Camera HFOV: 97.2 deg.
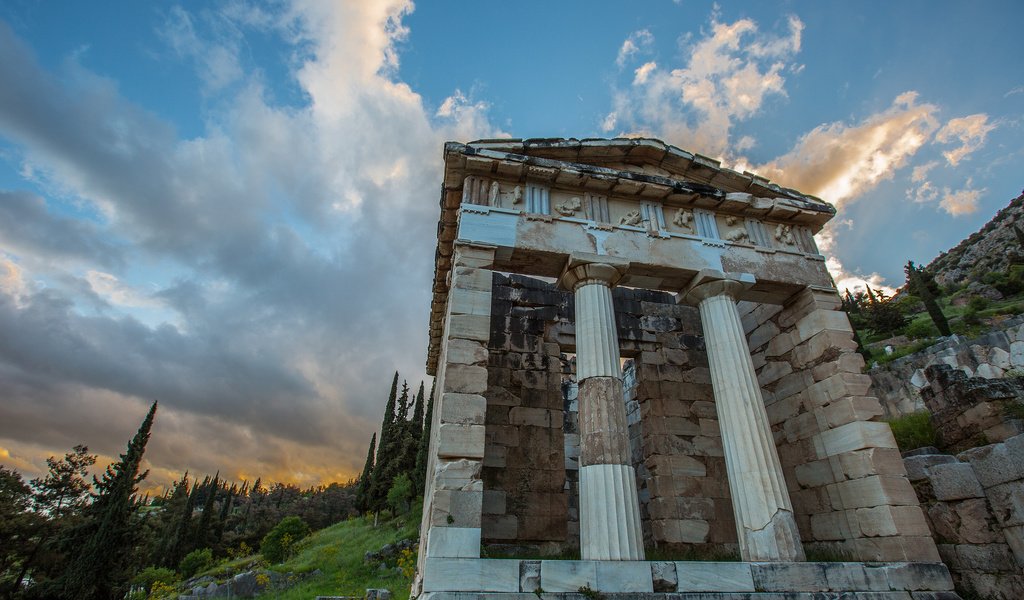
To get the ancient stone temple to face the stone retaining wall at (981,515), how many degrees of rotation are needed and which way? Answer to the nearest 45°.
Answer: approximately 90° to its left

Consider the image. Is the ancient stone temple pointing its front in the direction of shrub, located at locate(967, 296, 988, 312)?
no

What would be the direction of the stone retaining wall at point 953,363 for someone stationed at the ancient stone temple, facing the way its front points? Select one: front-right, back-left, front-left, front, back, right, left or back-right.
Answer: back-left

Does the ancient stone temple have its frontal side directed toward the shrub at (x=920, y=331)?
no

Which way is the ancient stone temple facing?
toward the camera

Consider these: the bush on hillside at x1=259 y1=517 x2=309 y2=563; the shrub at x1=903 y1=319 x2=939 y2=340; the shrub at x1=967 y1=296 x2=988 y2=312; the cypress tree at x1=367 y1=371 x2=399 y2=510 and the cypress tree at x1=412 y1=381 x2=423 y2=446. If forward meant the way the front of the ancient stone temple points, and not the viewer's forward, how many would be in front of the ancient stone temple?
0

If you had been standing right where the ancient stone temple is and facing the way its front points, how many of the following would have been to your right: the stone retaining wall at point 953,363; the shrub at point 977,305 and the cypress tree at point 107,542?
1

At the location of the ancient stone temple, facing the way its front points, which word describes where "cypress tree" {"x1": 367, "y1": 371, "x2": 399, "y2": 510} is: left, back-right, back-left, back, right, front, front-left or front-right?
back-right

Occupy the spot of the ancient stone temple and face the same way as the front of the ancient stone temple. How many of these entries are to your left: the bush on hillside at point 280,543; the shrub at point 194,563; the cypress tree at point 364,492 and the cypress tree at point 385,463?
0

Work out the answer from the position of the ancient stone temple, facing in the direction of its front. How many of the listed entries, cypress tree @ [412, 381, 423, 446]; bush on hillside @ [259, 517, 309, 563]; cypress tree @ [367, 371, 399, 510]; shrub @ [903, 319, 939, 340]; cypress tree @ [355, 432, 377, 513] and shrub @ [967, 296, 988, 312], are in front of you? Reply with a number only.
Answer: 0

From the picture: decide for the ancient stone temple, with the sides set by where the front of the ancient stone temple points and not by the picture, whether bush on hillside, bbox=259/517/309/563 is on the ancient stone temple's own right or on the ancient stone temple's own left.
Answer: on the ancient stone temple's own right

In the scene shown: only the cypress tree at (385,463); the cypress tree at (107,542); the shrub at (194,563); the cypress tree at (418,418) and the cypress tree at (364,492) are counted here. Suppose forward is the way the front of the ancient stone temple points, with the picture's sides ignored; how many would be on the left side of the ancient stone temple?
0

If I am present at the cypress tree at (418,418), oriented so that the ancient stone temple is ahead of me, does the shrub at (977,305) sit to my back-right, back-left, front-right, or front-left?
front-left

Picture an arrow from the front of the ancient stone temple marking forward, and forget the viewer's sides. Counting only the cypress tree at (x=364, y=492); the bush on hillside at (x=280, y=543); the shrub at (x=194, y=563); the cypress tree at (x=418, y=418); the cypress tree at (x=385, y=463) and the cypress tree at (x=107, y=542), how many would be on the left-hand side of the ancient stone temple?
0

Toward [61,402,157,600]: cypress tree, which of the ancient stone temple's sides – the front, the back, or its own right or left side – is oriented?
right

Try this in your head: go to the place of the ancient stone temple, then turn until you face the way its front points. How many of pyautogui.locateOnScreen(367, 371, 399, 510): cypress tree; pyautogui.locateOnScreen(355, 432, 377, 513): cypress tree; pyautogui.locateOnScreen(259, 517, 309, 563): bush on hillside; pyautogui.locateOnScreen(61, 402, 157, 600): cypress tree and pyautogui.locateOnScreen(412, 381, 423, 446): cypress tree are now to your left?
0

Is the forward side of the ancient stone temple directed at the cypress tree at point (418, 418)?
no
